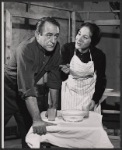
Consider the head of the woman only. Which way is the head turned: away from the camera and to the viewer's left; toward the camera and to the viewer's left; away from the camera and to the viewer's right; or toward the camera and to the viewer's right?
toward the camera and to the viewer's left

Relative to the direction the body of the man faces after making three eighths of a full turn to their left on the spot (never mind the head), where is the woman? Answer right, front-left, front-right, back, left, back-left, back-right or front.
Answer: front-right
